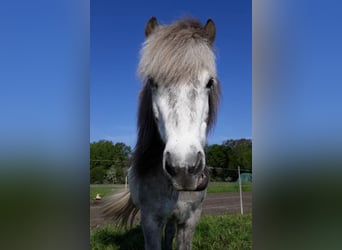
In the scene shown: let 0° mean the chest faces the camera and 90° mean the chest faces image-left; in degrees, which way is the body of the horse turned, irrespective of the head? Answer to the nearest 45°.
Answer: approximately 0°
